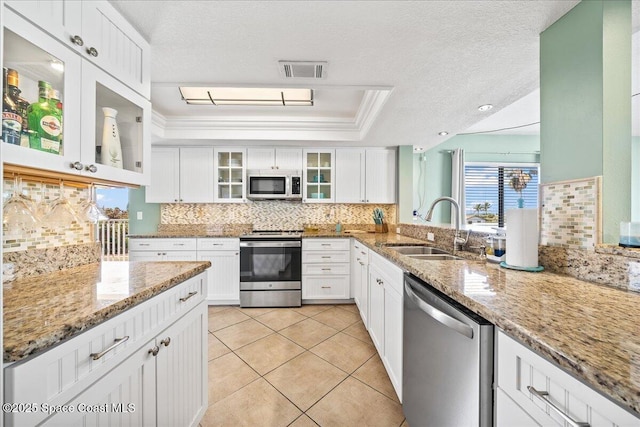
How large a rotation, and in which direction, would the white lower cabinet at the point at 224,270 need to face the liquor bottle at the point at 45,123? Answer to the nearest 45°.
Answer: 0° — it already faces it

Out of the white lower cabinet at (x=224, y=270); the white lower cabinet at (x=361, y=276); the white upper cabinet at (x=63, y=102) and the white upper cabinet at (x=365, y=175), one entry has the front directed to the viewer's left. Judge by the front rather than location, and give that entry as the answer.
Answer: the white lower cabinet at (x=361, y=276)

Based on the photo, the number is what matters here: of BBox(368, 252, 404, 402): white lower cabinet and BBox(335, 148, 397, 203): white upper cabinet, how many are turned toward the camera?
1

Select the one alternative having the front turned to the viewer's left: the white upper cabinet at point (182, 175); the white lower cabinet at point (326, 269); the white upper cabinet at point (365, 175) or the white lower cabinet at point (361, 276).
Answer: the white lower cabinet at point (361, 276)

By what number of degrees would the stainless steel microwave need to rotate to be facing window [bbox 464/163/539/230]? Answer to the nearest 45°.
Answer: approximately 90° to its left

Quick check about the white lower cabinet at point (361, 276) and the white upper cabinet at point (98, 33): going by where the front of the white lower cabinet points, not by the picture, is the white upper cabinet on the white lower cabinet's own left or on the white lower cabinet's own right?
on the white lower cabinet's own left

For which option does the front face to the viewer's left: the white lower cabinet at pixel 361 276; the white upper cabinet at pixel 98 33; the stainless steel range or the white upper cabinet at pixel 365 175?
the white lower cabinet

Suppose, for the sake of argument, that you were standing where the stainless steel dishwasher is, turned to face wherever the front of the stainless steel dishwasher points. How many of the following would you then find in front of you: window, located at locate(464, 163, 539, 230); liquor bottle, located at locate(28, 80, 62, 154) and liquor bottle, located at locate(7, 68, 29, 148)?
2

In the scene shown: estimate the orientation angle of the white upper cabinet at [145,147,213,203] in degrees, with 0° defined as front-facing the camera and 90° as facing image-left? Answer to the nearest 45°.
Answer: approximately 0°

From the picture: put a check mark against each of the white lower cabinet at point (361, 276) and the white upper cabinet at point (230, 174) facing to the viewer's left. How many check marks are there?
1
